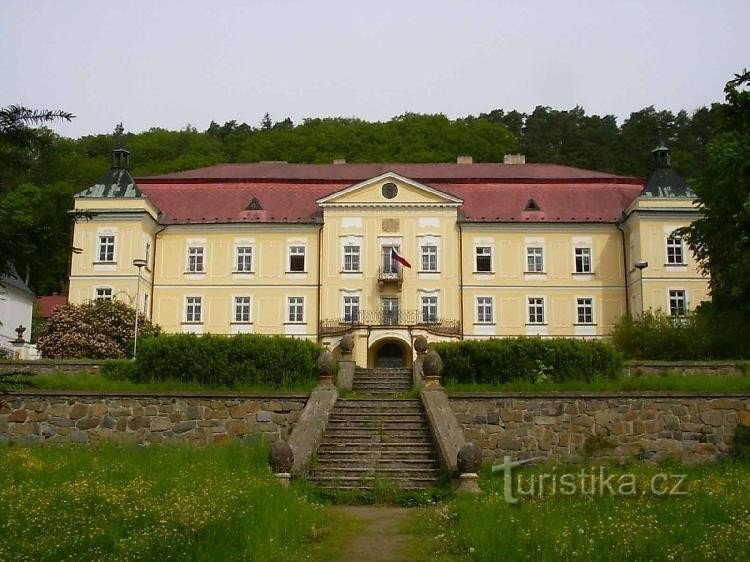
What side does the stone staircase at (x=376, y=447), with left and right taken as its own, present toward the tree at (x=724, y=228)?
left

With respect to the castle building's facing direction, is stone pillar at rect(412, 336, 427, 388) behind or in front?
in front

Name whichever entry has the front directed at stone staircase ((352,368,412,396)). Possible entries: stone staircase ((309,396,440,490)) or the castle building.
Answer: the castle building

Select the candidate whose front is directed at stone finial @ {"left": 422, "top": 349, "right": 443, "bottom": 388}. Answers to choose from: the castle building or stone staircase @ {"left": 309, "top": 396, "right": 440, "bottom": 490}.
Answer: the castle building

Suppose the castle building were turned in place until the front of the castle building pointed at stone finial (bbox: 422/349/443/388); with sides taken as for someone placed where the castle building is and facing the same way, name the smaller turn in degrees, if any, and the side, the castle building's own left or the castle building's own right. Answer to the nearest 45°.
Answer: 0° — it already faces it

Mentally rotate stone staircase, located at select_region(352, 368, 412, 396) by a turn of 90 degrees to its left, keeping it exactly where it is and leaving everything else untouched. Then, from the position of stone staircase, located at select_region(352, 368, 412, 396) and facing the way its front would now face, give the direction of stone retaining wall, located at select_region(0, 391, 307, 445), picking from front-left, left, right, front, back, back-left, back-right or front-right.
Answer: back-right

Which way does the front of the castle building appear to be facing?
toward the camera

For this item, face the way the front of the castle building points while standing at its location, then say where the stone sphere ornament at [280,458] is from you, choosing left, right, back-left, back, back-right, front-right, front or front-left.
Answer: front

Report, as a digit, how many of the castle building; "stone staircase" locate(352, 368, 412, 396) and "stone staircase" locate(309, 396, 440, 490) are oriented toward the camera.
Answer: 3

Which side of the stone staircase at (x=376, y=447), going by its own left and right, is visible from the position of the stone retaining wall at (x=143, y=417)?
right

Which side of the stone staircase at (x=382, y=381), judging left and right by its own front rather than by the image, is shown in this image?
front

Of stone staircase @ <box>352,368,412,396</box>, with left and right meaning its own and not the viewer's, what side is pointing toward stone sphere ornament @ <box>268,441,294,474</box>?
front

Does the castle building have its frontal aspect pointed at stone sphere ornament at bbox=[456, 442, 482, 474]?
yes
